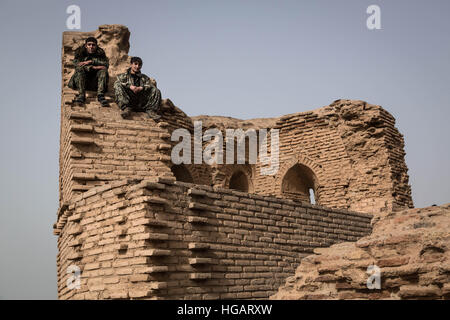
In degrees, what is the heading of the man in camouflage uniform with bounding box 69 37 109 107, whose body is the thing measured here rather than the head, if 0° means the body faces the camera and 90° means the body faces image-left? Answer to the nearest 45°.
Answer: approximately 0°

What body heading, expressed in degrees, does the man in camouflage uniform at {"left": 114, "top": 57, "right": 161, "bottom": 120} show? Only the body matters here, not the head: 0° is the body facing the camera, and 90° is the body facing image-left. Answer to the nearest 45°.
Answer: approximately 0°

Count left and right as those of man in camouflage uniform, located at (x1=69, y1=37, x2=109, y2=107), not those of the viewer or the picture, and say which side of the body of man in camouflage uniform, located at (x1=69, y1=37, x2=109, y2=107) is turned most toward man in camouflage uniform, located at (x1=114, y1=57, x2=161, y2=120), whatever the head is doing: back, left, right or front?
left

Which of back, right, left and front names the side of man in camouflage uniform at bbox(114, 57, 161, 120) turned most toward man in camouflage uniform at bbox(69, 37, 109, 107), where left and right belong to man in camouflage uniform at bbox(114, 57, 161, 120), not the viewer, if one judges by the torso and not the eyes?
right

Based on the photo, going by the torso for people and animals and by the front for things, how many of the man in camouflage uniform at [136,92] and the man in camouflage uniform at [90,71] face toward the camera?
2
